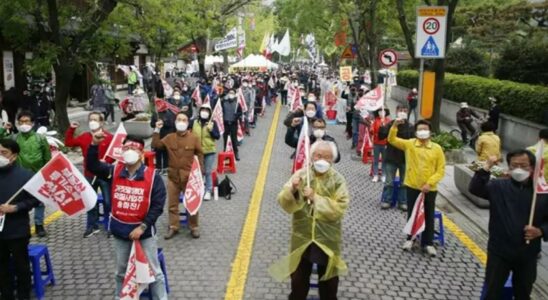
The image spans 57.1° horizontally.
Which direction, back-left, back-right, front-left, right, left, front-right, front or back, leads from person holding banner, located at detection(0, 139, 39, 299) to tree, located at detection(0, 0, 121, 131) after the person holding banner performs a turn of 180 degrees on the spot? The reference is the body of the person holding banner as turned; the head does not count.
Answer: front-left

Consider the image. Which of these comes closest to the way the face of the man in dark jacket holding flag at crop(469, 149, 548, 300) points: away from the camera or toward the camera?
toward the camera

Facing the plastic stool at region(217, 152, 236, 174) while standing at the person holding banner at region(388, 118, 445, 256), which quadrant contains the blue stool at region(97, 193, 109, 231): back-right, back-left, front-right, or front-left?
front-left

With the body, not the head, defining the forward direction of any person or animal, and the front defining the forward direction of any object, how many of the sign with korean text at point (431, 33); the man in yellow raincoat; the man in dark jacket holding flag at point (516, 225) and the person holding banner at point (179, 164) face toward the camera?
4

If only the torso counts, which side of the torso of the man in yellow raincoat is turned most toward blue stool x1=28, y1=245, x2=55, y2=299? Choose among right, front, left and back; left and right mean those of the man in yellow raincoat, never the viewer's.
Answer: right

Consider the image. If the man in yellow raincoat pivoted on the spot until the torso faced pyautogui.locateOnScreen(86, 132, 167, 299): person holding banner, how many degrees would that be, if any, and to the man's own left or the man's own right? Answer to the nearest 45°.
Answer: approximately 90° to the man's own right

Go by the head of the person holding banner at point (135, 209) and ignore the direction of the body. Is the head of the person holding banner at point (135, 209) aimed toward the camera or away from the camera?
toward the camera

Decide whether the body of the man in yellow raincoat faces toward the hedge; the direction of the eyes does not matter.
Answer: no

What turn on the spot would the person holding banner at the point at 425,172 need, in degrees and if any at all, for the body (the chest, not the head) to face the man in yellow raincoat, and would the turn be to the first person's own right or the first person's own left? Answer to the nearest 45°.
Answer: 0° — they already face them

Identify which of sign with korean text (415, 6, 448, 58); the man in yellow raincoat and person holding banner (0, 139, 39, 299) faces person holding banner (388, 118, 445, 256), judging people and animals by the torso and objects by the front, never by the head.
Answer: the sign with korean text

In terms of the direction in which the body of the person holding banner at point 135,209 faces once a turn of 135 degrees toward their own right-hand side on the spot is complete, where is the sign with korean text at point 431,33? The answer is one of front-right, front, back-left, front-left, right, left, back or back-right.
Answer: right

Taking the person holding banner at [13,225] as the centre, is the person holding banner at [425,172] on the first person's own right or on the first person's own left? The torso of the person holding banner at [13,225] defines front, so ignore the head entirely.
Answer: on the first person's own left

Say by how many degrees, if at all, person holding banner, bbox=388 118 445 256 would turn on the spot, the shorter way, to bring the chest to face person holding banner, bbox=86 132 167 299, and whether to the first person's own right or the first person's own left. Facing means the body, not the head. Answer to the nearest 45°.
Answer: approximately 45° to the first person's own right

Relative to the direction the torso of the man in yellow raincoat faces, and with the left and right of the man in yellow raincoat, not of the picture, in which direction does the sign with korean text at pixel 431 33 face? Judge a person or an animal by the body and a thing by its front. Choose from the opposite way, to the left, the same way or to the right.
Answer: the same way

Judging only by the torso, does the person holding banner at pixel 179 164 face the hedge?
no

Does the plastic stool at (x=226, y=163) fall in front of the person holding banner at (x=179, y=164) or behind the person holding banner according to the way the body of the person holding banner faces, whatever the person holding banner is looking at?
behind

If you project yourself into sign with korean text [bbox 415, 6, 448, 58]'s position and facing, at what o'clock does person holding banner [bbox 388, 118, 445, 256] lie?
The person holding banner is roughly at 12 o'clock from the sign with korean text.

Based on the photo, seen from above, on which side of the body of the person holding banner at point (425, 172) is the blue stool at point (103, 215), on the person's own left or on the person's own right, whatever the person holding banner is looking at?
on the person's own right

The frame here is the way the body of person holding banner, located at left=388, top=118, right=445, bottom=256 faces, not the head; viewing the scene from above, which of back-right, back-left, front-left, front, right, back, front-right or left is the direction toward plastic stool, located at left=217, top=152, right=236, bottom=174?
back-right

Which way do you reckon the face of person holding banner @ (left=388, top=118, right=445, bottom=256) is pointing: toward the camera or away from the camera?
toward the camera

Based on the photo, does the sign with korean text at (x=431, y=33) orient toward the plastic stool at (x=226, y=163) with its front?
no

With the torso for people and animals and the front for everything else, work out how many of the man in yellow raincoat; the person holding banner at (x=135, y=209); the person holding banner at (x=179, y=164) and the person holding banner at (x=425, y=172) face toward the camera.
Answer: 4
